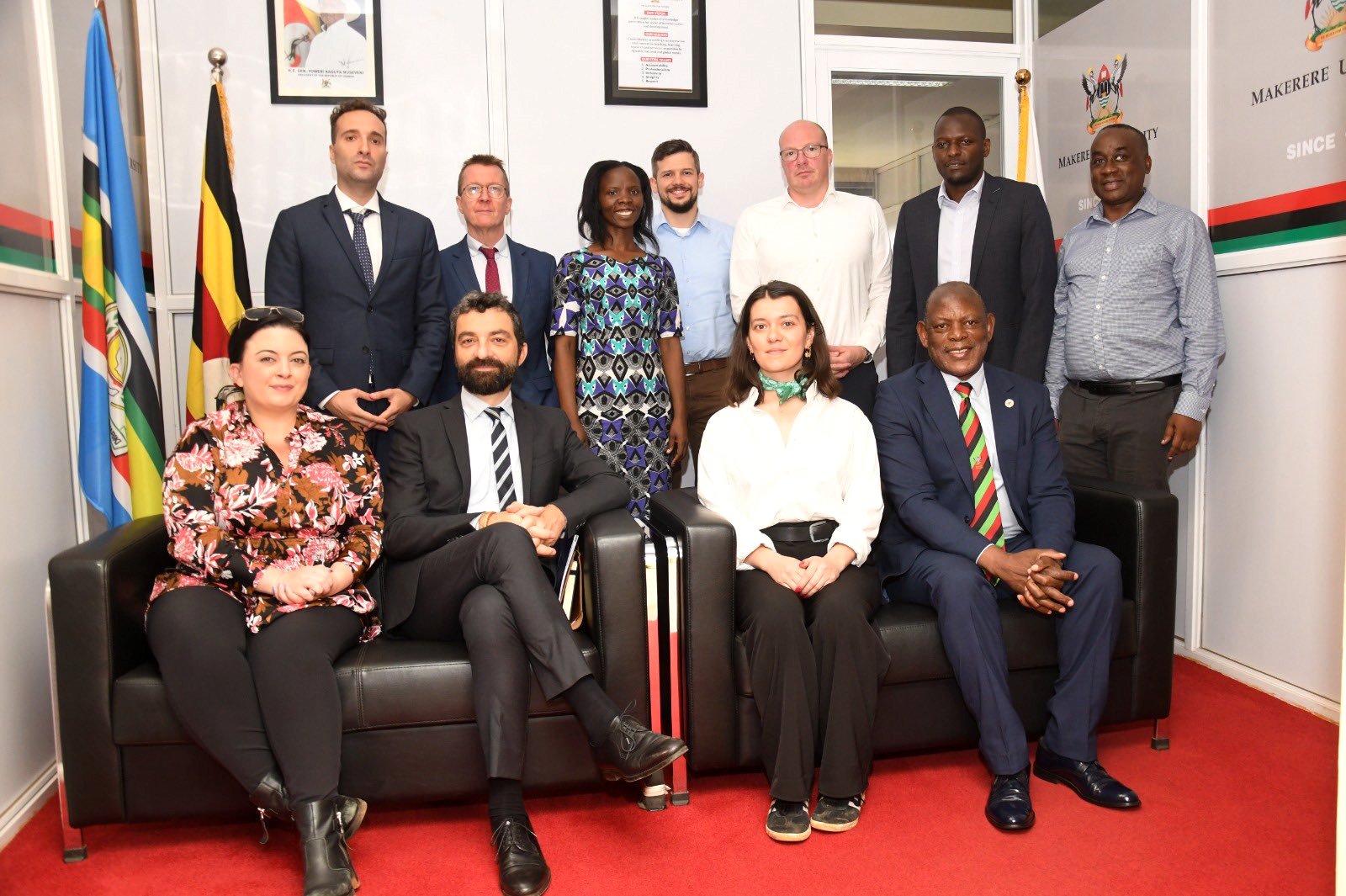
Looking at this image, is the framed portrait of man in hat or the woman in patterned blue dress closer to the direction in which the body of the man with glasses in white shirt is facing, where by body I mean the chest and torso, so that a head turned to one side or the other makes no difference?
the woman in patterned blue dress

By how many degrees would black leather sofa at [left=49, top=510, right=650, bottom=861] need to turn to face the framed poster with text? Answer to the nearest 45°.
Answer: approximately 135° to its left

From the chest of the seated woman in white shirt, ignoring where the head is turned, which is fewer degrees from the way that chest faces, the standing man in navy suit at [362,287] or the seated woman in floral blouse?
the seated woman in floral blouse

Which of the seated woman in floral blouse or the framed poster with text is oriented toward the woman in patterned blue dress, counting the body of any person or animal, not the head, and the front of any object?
the framed poster with text

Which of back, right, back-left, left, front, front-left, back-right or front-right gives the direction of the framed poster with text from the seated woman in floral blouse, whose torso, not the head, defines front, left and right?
back-left

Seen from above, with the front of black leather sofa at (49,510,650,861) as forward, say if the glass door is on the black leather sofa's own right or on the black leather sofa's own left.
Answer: on the black leather sofa's own left

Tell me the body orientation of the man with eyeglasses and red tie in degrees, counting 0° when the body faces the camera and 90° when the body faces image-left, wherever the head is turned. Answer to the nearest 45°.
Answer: approximately 0°
